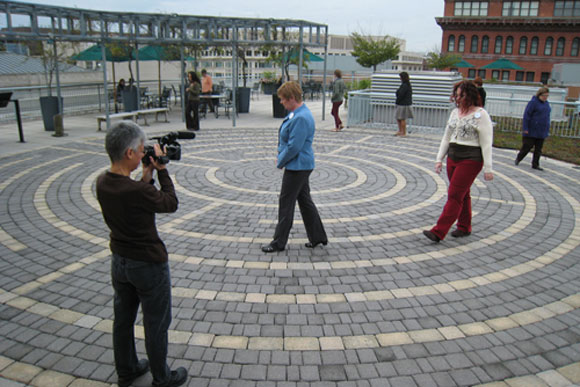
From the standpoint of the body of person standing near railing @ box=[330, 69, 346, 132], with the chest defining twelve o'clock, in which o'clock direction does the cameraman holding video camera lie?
The cameraman holding video camera is roughly at 9 o'clock from the person standing near railing.

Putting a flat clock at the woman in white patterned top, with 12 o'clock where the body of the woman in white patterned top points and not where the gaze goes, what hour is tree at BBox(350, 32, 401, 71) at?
The tree is roughly at 4 o'clock from the woman in white patterned top.

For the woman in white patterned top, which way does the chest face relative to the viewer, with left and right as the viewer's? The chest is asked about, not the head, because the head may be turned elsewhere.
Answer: facing the viewer and to the left of the viewer

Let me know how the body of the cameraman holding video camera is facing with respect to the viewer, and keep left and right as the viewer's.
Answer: facing away from the viewer and to the right of the viewer

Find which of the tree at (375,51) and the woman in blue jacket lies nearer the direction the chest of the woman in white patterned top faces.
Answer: the woman in blue jacket

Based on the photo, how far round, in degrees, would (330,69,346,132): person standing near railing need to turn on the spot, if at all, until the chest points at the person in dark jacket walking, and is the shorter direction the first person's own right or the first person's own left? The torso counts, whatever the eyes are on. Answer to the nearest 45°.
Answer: approximately 135° to the first person's own left

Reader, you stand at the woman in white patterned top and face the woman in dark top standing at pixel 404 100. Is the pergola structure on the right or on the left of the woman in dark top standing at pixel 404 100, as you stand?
left

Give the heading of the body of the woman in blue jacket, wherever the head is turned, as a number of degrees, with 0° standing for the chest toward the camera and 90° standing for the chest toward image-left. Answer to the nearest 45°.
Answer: approximately 90°

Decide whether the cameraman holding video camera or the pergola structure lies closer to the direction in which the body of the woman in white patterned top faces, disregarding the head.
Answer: the cameraman holding video camera

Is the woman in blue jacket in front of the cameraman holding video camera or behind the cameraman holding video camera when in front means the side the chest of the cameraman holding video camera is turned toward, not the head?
in front

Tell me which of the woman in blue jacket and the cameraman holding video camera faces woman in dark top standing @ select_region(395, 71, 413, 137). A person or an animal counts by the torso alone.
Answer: the cameraman holding video camera

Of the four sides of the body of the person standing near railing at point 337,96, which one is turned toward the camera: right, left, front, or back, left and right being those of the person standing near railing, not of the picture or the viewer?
left

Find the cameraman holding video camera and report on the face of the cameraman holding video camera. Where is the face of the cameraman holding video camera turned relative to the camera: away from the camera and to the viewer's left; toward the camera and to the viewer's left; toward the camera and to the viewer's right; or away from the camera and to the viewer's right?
away from the camera and to the viewer's right
